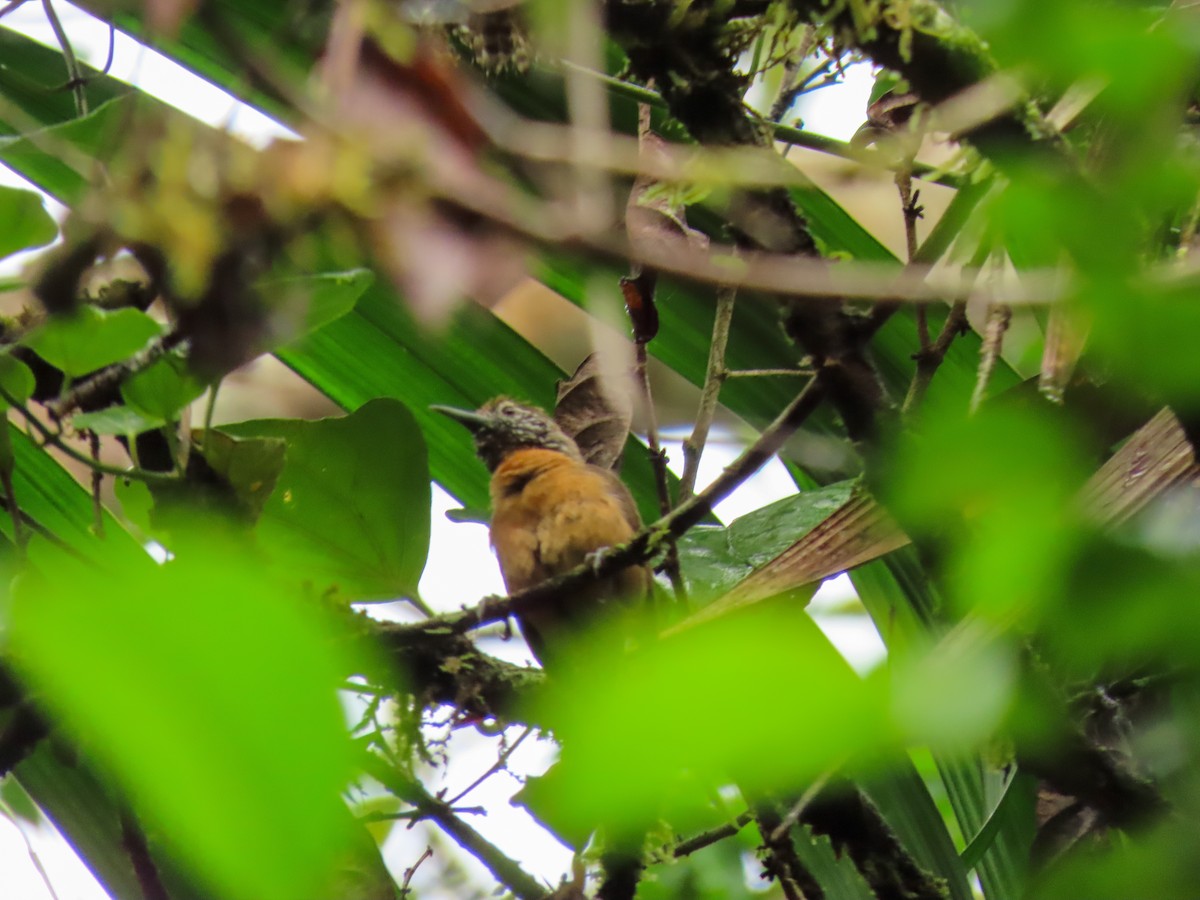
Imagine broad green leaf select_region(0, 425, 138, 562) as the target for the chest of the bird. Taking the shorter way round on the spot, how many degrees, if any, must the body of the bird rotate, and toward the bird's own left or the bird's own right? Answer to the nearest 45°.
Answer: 0° — it already faces it

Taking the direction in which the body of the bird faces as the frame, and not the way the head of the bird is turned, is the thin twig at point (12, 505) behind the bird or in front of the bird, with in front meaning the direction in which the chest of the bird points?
in front

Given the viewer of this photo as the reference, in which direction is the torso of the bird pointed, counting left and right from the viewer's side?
facing the viewer and to the left of the viewer

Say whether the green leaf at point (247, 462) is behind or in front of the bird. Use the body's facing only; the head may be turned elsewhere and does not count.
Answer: in front

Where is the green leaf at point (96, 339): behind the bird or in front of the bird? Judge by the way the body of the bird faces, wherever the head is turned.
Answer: in front

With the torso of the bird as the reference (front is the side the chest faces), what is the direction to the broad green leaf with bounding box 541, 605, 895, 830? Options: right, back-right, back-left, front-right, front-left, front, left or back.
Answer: front-left

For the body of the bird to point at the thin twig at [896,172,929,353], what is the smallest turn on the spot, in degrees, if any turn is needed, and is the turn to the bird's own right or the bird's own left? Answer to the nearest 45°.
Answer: approximately 90° to the bird's own left
